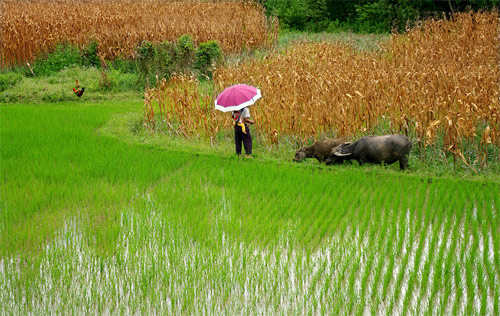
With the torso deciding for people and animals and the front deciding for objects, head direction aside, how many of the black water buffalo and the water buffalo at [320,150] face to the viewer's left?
2

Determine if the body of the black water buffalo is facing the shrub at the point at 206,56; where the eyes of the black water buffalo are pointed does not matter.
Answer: no

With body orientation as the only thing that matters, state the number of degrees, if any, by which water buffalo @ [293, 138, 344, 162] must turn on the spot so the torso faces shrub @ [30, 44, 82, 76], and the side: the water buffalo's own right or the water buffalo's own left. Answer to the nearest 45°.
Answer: approximately 45° to the water buffalo's own right

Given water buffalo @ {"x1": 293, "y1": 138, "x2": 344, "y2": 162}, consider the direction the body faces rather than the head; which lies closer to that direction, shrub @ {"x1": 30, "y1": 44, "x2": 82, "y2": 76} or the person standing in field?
the person standing in field

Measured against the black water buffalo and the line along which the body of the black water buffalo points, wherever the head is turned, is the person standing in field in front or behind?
in front

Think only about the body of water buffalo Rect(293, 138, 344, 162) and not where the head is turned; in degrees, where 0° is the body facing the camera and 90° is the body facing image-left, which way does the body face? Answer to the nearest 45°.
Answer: approximately 90°

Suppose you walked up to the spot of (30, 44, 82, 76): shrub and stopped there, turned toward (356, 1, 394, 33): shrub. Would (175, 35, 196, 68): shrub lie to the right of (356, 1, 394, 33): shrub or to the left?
right

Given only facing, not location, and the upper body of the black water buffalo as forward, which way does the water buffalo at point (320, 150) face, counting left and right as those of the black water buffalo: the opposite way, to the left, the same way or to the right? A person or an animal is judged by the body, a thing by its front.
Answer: the same way

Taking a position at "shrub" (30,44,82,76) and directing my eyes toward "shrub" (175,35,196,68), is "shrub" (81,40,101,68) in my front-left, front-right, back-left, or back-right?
front-left

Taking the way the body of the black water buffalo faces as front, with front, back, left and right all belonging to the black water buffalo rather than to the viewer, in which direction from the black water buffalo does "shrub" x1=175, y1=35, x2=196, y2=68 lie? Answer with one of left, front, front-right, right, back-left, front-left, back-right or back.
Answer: front-right

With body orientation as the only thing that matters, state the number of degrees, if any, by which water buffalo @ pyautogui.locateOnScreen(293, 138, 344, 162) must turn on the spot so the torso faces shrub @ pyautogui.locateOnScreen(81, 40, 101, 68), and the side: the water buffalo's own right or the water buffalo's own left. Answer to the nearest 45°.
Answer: approximately 45° to the water buffalo's own right

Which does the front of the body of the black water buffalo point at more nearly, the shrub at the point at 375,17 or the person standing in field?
the person standing in field

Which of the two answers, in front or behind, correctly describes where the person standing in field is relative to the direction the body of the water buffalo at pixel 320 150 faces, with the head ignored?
in front

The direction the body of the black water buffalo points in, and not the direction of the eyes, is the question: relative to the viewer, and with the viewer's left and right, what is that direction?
facing to the left of the viewer

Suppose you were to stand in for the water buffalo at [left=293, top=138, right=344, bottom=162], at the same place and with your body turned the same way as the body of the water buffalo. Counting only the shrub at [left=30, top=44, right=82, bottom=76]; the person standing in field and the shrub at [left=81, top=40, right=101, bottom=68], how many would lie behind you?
0

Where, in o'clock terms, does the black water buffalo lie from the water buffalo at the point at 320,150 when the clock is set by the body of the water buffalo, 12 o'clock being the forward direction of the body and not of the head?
The black water buffalo is roughly at 7 o'clock from the water buffalo.

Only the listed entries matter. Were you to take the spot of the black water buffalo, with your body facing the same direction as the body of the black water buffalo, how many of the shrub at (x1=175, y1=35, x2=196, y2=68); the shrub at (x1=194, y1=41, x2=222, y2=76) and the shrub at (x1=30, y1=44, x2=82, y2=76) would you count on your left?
0
